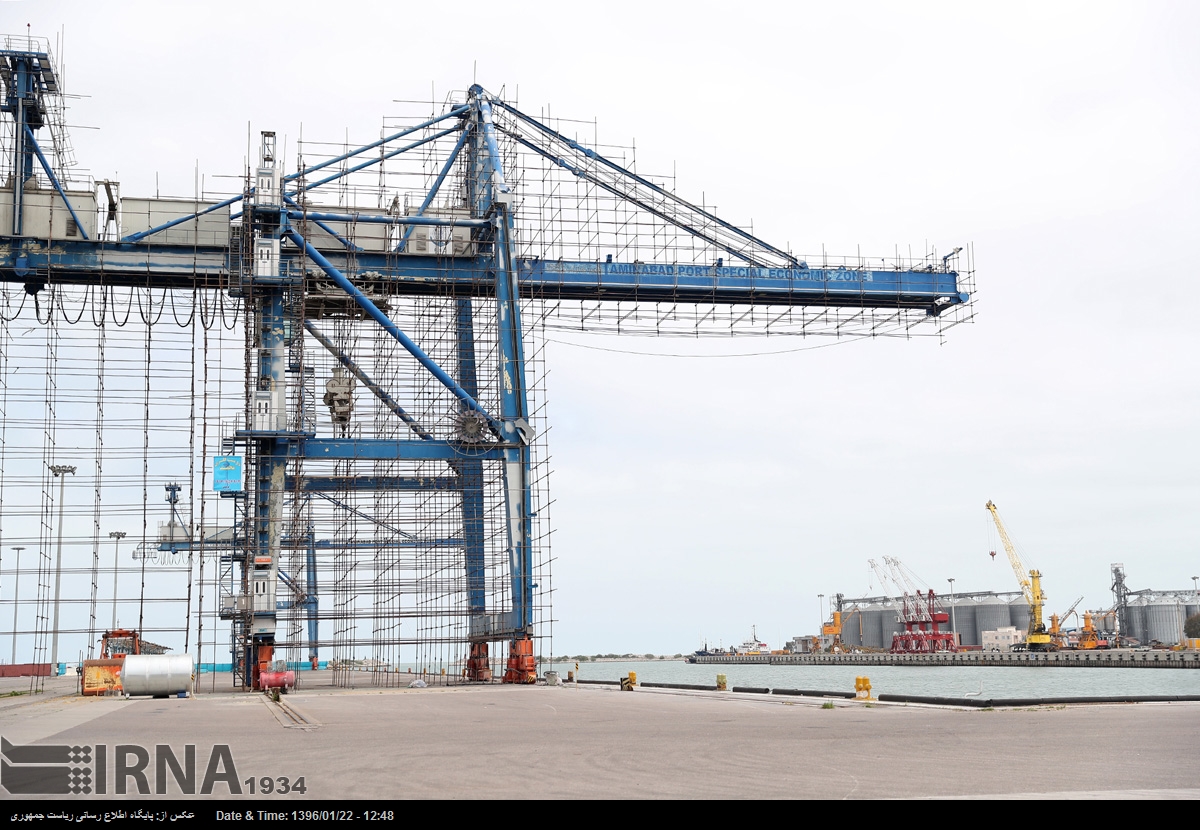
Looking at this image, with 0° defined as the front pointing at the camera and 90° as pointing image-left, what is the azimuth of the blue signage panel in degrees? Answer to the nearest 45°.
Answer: approximately 0°
